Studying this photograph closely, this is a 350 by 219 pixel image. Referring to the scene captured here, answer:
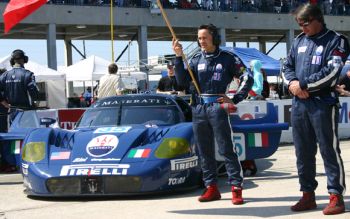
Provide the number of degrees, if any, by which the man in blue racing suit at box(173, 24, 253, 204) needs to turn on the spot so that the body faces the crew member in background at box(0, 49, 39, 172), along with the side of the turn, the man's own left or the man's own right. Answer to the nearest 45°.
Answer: approximately 90° to the man's own right

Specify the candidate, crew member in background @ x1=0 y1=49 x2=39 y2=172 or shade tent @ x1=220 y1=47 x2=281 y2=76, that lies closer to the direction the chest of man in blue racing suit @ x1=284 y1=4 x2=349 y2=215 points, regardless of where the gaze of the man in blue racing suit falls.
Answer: the crew member in background

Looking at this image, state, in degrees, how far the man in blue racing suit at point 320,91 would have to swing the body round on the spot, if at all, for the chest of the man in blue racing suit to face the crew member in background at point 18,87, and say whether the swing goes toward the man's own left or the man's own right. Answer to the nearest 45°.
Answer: approximately 90° to the man's own right

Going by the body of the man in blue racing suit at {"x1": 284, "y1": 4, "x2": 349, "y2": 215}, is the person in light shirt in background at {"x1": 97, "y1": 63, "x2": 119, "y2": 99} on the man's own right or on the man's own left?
on the man's own right

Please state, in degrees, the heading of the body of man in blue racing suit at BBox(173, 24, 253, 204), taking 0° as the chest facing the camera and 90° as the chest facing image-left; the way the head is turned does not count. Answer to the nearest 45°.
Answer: approximately 45°
